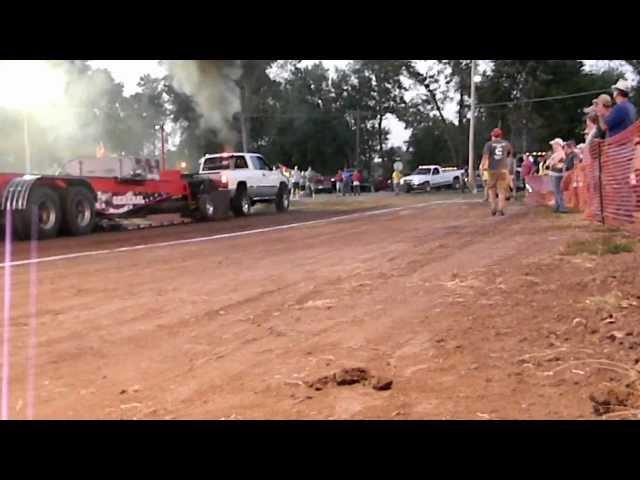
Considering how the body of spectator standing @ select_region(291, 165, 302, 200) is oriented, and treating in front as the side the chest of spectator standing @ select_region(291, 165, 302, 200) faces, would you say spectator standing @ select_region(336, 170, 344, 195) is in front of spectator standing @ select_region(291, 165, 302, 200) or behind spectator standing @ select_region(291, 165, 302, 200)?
behind

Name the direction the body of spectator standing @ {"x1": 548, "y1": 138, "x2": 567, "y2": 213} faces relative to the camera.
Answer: to the viewer's left

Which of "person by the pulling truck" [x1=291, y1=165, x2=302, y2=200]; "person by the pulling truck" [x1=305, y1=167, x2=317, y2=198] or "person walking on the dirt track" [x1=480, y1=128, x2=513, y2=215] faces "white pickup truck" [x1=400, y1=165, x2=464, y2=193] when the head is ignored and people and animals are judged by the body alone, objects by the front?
"person walking on the dirt track" [x1=480, y1=128, x2=513, y2=215]

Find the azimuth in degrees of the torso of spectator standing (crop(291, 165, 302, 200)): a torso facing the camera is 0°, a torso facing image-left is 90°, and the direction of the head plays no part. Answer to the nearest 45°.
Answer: approximately 45°

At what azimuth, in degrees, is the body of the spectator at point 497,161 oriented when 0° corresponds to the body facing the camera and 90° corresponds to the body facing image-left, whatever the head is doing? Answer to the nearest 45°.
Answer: approximately 180°

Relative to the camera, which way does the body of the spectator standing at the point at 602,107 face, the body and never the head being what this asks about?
to the viewer's left

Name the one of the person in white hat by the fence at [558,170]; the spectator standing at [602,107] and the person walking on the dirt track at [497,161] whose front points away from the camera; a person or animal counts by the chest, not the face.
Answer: the person walking on the dirt track at [497,161]

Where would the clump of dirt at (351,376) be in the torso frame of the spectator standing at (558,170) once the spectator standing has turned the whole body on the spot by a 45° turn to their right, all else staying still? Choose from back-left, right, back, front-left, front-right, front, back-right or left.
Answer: back-left

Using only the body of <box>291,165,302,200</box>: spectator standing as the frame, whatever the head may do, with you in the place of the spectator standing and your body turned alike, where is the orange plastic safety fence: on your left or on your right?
on your left

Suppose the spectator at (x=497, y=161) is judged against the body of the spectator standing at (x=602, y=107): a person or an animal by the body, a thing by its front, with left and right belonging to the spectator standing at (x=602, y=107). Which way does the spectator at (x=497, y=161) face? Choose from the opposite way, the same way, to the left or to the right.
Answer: to the right
